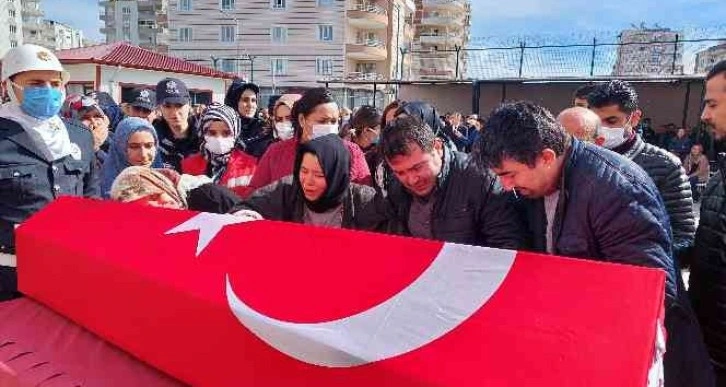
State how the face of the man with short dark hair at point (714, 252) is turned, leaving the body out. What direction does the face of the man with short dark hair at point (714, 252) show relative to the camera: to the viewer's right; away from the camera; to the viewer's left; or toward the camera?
to the viewer's left

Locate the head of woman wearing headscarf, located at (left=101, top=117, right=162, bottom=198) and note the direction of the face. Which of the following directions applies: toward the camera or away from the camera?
toward the camera

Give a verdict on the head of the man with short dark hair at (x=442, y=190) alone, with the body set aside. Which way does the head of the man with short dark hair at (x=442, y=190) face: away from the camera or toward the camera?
toward the camera

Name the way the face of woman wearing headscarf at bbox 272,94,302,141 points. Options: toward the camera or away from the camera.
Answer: toward the camera

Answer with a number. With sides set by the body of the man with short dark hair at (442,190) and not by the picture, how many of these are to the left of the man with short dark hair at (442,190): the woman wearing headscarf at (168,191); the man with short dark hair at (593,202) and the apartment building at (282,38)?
1

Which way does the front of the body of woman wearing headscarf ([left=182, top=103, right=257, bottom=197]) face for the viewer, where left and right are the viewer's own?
facing the viewer

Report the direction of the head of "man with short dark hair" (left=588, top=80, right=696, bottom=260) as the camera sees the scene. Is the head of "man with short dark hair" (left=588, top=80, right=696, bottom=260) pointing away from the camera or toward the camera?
toward the camera

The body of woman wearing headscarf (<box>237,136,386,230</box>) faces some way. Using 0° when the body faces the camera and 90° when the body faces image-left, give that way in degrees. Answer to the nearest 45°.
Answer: approximately 45°

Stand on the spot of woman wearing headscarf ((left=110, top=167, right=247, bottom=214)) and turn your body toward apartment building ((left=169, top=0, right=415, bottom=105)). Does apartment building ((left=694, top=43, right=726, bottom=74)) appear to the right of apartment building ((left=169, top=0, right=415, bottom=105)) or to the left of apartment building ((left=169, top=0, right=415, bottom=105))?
right

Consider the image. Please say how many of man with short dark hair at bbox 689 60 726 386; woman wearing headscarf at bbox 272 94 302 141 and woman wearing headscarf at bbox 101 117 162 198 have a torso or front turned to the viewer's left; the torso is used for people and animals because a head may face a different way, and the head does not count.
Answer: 1

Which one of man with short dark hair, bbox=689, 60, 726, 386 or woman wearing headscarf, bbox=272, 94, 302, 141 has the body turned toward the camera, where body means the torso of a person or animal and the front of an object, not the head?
the woman wearing headscarf

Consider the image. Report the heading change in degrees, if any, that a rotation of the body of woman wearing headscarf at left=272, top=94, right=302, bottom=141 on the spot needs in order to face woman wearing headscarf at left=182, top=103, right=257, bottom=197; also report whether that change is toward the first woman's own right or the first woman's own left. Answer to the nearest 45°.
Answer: approximately 45° to the first woman's own right

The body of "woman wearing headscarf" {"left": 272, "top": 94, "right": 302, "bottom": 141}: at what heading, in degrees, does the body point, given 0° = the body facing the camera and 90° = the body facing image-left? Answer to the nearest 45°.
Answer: approximately 0°

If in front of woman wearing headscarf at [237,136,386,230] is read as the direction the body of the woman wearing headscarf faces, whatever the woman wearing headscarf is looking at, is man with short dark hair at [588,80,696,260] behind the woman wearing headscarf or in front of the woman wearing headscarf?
behind

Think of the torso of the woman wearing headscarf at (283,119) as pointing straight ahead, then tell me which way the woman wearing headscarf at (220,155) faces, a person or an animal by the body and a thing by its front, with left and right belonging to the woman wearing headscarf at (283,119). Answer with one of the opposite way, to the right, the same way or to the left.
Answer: the same way

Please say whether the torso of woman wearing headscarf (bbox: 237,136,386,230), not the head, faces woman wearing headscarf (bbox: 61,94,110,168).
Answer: no
